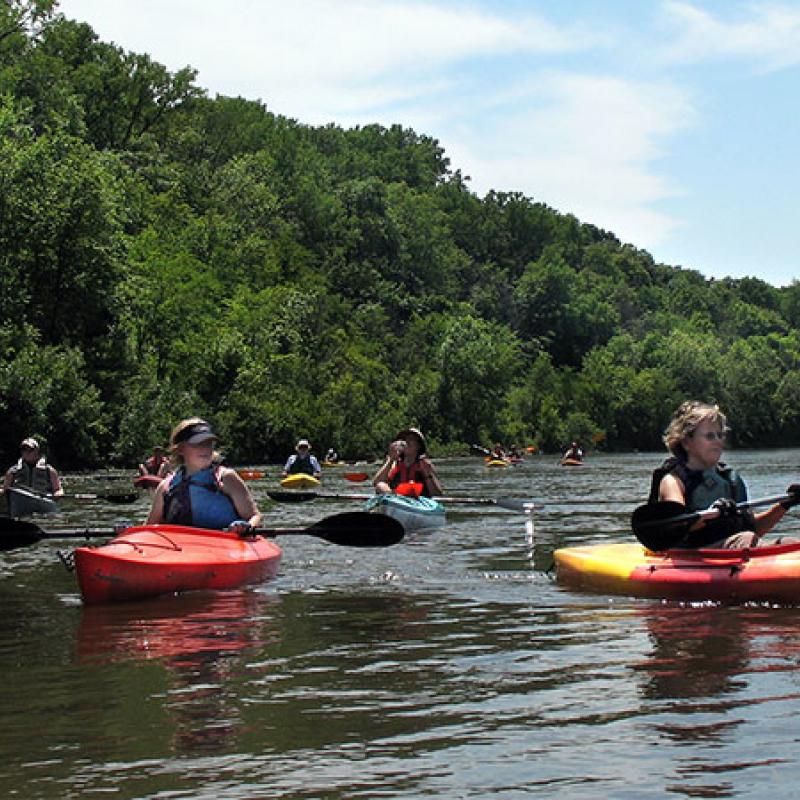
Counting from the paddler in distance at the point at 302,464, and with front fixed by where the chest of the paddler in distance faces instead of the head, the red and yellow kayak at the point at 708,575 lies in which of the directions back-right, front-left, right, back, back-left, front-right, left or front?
front

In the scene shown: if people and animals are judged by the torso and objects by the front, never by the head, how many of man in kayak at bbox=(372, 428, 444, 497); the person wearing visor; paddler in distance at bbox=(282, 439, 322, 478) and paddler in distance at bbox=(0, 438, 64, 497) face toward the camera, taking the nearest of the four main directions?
4

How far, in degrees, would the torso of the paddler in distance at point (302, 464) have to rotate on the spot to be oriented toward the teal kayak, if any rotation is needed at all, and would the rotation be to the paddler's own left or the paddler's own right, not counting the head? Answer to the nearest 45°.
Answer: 0° — they already face it

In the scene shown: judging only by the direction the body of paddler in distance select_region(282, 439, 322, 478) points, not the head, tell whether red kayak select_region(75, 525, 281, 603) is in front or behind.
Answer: in front

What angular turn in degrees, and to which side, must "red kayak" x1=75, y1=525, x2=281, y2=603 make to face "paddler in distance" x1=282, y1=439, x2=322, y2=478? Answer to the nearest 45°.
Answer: approximately 135° to its right

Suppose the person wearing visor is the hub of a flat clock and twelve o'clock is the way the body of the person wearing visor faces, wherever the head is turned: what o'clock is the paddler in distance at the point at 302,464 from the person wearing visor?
The paddler in distance is roughly at 6 o'clock from the person wearing visor.

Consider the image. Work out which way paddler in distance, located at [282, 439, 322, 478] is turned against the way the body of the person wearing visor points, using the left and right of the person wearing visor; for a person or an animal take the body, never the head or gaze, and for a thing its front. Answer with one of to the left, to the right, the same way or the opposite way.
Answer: the same way

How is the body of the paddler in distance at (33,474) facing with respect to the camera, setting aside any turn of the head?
toward the camera

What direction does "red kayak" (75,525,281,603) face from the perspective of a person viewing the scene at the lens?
facing the viewer and to the left of the viewer

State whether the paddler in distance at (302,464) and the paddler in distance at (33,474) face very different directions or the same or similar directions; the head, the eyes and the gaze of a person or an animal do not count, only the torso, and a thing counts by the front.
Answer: same or similar directions

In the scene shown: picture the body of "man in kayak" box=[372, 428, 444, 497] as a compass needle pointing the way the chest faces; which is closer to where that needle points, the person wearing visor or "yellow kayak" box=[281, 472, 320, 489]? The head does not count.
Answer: the person wearing visor

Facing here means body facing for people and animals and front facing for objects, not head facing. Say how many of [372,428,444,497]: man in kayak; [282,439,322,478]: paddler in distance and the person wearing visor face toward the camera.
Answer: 3

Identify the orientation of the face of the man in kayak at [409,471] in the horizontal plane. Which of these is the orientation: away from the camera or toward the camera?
toward the camera

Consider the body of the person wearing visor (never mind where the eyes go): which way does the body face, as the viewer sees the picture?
toward the camera

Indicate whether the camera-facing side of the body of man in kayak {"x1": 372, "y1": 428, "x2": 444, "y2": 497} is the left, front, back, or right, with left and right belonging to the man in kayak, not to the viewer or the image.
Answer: front

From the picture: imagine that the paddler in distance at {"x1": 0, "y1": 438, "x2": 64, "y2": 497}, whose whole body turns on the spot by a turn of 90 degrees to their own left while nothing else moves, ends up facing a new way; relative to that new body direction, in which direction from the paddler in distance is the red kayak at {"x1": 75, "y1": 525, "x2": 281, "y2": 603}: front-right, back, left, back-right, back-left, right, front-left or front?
right
